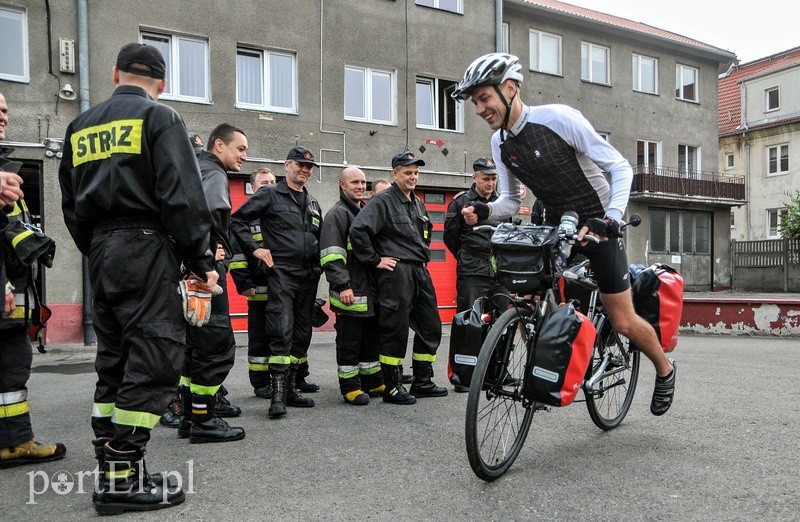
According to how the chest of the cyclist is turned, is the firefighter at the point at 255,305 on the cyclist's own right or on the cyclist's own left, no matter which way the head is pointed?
on the cyclist's own right

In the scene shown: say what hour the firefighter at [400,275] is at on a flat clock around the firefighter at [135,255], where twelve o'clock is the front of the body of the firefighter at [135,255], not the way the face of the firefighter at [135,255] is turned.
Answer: the firefighter at [400,275] is roughly at 12 o'clock from the firefighter at [135,255].

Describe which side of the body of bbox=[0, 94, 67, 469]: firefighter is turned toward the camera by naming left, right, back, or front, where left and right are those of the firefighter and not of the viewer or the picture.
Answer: right

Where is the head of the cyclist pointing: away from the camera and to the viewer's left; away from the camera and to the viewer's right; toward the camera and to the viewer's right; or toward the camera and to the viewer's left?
toward the camera and to the viewer's left

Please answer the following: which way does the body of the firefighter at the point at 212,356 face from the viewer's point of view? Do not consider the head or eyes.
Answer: to the viewer's right

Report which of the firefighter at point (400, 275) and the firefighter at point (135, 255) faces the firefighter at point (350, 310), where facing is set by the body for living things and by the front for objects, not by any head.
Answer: the firefighter at point (135, 255)

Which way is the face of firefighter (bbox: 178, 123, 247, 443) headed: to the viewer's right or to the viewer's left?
to the viewer's right

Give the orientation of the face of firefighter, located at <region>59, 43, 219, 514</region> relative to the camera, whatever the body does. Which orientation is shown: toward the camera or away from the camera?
away from the camera

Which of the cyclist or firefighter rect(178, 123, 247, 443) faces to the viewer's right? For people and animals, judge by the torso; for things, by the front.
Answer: the firefighter

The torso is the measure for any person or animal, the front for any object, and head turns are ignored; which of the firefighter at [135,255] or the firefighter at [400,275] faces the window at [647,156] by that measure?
the firefighter at [135,255]

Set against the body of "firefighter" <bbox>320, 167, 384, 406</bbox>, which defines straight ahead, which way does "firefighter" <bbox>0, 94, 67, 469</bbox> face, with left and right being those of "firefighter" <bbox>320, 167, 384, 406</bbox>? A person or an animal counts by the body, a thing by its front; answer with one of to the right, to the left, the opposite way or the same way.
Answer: to the left

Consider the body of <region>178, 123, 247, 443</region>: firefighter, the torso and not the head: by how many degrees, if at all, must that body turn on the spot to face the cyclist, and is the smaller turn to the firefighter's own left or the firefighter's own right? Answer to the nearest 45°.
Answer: approximately 45° to the firefighter's own right

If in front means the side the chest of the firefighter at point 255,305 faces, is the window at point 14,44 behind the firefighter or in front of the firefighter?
behind

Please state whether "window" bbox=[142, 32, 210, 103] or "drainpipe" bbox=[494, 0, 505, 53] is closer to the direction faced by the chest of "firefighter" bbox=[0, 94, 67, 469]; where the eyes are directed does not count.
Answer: the drainpipe

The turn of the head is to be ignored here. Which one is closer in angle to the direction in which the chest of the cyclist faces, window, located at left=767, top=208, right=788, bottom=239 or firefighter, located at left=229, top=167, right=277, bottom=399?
the firefighter

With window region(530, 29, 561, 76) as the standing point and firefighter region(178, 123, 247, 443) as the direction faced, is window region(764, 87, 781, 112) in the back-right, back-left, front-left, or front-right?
back-left

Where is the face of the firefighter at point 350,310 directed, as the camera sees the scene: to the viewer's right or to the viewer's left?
to the viewer's right

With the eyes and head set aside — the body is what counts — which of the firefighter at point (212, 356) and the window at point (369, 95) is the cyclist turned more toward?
the firefighter

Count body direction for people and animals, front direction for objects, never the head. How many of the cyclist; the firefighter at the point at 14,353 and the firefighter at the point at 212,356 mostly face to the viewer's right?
2

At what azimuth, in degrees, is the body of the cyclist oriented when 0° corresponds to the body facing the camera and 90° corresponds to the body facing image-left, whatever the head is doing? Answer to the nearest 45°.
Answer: approximately 45°

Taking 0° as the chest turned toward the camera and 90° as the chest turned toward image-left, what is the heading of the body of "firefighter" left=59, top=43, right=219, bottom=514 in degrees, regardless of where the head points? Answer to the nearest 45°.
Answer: approximately 225°
